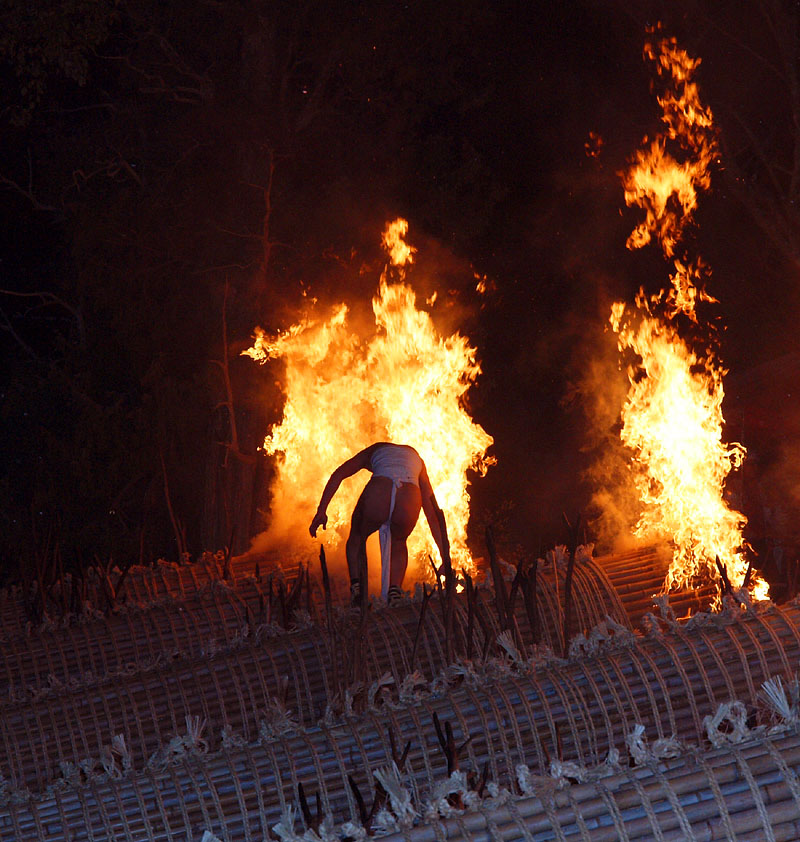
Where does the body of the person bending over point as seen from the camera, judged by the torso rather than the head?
away from the camera

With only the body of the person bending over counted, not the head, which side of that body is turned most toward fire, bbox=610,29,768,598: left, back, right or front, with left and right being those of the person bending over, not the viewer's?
right

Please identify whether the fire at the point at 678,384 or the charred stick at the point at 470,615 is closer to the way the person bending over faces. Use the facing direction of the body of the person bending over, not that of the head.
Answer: the fire

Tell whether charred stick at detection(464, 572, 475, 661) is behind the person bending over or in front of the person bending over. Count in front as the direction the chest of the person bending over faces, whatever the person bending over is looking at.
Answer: behind

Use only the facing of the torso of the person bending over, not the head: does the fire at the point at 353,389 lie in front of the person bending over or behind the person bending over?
in front

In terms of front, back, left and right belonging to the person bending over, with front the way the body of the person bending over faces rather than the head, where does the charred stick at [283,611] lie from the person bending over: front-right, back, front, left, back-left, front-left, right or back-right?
back-left
